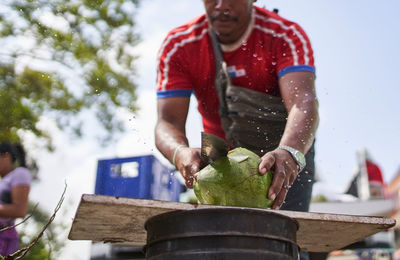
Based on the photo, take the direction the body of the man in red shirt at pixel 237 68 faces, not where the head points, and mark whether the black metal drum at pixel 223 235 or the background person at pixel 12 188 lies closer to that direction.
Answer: the black metal drum

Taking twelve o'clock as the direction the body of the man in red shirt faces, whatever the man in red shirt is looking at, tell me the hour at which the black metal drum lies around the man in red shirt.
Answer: The black metal drum is roughly at 12 o'clock from the man in red shirt.

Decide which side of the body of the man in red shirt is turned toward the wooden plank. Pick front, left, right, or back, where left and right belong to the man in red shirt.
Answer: front

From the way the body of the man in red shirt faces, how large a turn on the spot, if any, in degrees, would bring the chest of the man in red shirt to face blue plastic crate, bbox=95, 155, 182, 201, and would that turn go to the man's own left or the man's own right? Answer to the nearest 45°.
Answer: approximately 135° to the man's own right

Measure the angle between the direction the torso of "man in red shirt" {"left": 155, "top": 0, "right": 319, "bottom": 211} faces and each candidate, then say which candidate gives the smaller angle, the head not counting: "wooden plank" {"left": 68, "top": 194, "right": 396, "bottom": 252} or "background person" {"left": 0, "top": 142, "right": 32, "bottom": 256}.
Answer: the wooden plank

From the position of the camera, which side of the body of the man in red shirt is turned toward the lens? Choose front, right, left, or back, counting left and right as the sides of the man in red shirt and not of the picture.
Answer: front

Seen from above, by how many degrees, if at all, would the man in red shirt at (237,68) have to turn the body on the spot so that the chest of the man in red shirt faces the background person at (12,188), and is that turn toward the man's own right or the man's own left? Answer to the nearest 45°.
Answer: approximately 90° to the man's own right
